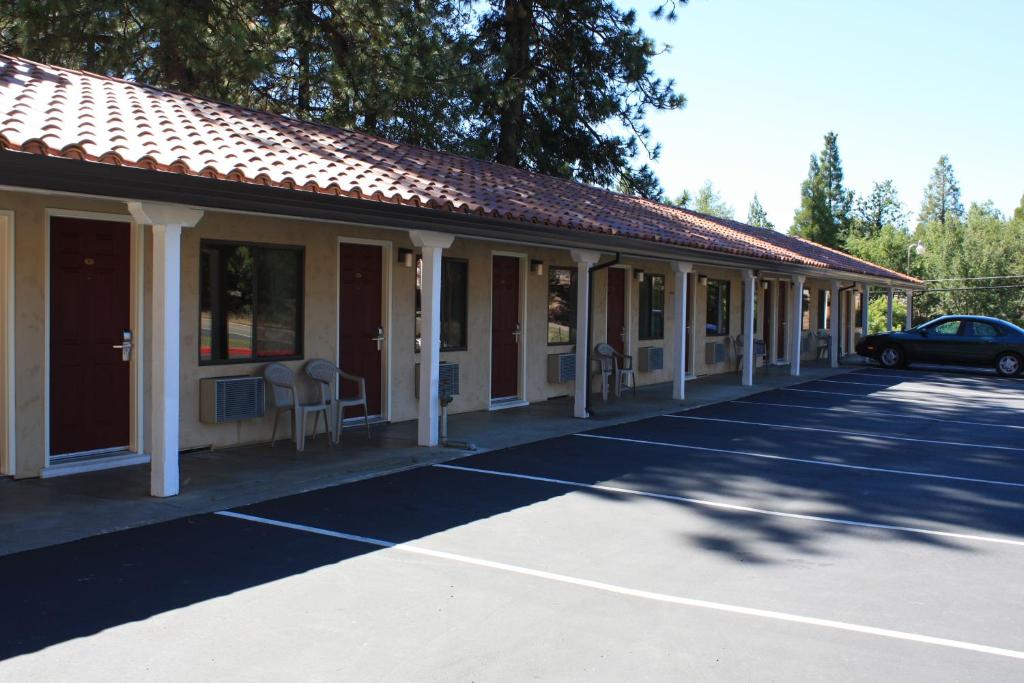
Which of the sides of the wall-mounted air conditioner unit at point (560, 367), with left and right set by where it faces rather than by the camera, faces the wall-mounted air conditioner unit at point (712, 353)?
left

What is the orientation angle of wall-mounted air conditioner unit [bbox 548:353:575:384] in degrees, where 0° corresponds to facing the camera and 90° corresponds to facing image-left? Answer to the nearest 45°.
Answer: approximately 315°

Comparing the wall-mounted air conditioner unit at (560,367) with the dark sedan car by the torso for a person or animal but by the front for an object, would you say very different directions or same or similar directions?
very different directions

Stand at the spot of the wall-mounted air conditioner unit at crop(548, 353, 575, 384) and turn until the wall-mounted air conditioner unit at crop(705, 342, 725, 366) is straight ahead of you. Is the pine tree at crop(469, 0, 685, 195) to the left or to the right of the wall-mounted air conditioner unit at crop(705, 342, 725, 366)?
left

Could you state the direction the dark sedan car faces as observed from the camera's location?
facing to the left of the viewer

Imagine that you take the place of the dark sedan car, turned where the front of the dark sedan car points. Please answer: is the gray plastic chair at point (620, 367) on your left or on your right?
on your left

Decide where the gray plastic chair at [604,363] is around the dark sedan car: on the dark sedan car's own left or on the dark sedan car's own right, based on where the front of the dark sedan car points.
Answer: on the dark sedan car's own left

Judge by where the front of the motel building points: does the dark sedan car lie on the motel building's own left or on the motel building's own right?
on the motel building's own left

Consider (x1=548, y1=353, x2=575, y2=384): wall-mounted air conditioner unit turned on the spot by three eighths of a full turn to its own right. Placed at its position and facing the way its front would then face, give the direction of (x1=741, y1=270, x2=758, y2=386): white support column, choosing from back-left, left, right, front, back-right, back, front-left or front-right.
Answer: back-right

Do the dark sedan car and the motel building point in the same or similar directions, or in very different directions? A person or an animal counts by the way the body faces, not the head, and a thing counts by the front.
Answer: very different directions

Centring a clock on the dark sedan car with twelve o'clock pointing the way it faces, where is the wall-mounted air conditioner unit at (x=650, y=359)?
The wall-mounted air conditioner unit is roughly at 10 o'clock from the dark sedan car.

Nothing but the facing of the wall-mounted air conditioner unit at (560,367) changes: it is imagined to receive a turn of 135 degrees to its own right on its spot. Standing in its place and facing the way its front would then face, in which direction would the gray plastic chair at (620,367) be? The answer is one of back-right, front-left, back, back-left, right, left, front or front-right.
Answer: back-right

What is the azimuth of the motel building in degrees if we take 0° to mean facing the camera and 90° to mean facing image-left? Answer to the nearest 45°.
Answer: approximately 315°
